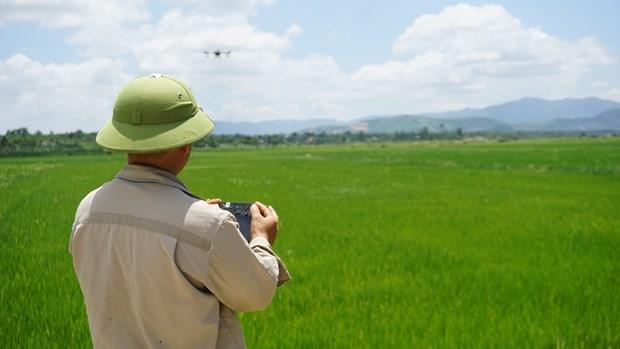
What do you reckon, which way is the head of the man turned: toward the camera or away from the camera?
away from the camera

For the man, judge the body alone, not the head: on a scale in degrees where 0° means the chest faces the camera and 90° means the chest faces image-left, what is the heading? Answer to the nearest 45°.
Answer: approximately 225°
